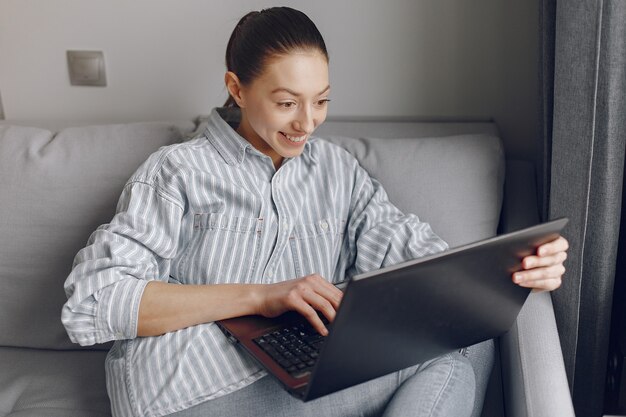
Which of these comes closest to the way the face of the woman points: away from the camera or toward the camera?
toward the camera

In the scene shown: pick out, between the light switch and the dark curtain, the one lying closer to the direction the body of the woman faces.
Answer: the dark curtain

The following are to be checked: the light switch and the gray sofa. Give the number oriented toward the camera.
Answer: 2

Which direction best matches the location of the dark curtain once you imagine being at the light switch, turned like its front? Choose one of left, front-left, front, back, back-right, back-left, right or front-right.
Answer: front-left

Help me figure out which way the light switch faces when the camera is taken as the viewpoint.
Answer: facing the viewer

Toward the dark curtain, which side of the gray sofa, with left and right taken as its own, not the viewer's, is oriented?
left
